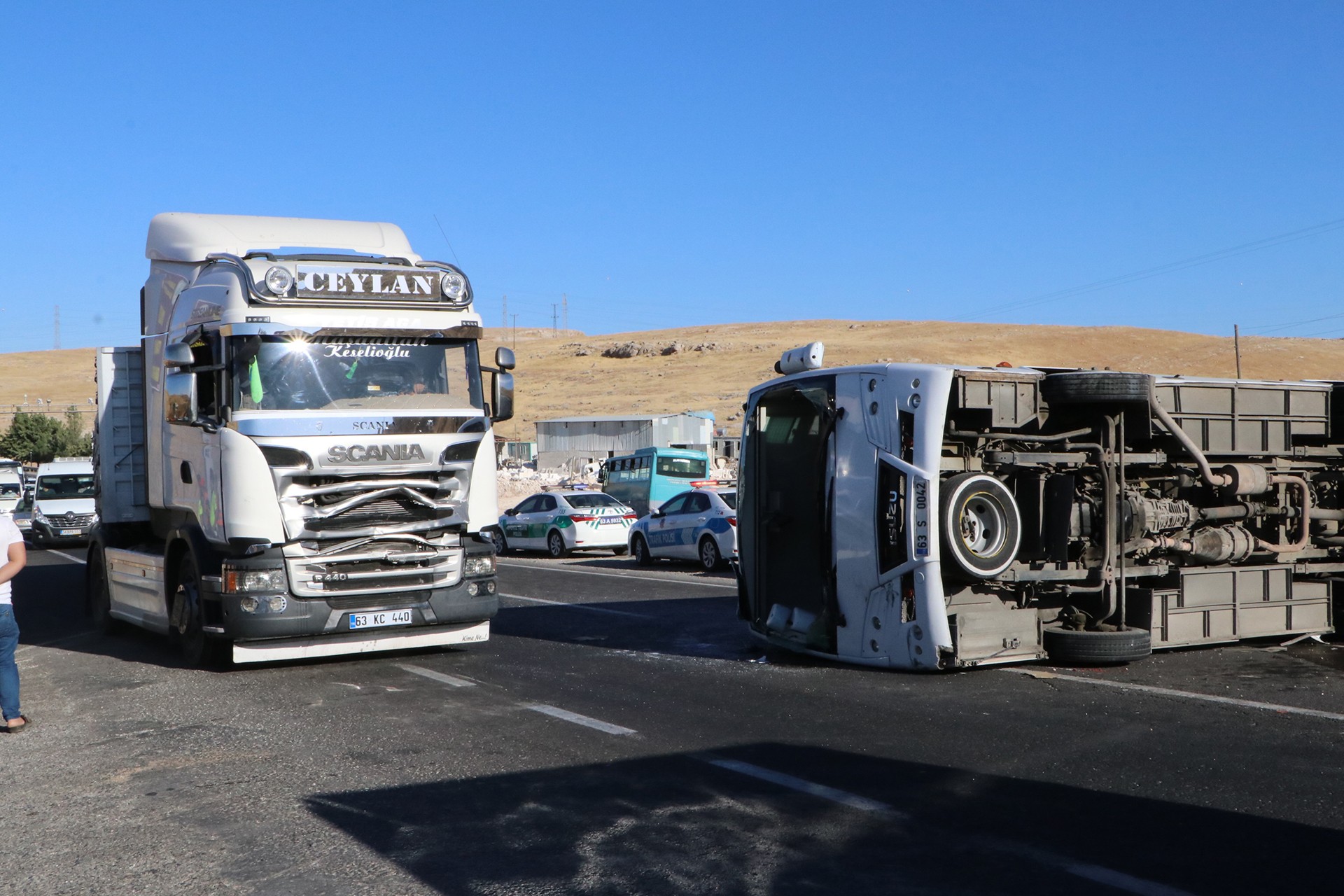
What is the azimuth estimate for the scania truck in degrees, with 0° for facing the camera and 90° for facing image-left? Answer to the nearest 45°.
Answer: approximately 315°

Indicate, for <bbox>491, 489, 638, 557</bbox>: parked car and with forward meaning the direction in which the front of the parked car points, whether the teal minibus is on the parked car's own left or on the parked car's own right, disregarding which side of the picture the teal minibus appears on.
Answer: on the parked car's own right

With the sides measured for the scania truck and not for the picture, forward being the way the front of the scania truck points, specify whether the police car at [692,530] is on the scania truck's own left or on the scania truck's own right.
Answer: on the scania truck's own left

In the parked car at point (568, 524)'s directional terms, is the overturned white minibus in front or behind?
behind

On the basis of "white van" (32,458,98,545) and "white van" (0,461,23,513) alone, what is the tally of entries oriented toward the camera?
2
